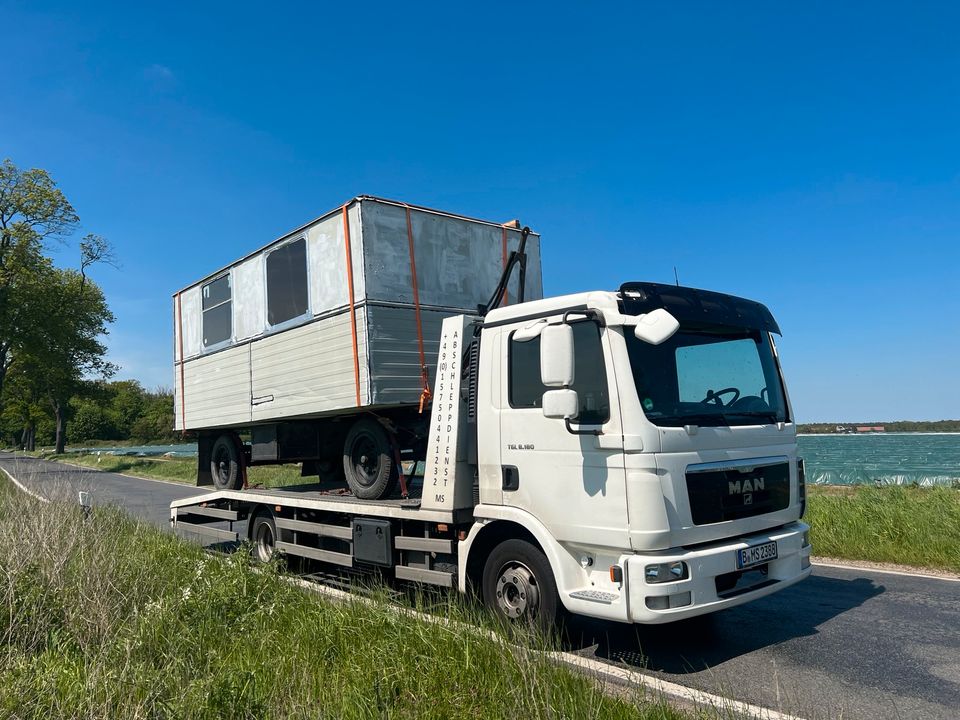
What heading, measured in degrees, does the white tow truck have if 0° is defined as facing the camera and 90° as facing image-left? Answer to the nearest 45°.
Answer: approximately 315°

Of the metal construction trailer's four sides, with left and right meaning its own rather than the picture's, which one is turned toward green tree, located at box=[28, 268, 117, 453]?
back

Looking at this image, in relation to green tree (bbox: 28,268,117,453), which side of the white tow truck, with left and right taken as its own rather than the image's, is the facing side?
back
